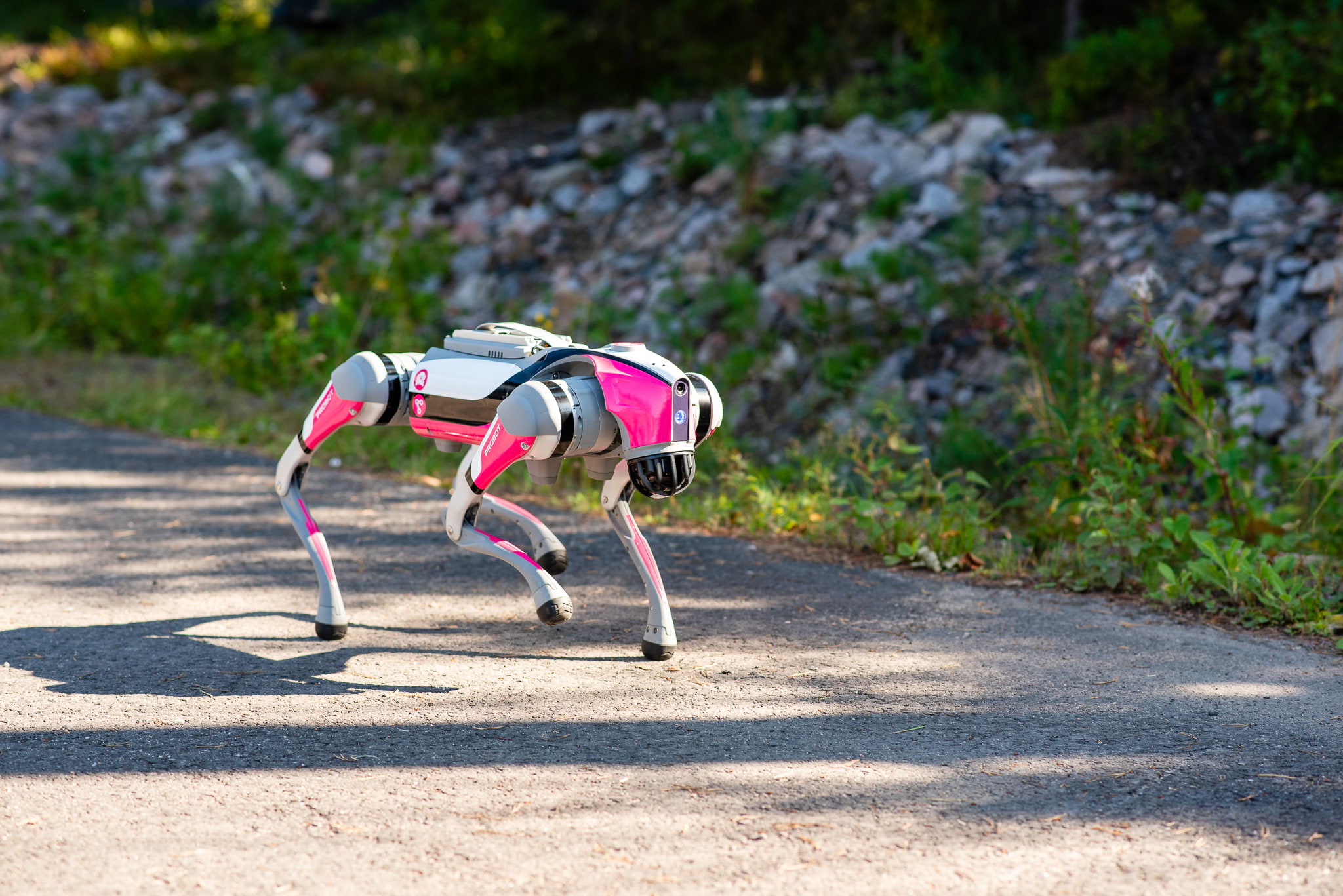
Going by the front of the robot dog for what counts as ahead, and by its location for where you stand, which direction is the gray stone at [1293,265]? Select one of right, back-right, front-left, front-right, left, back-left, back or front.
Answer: left

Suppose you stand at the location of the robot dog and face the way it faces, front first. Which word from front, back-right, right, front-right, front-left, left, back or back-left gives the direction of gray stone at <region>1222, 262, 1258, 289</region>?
left

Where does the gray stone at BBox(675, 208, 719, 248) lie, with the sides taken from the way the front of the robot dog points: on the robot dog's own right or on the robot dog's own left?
on the robot dog's own left

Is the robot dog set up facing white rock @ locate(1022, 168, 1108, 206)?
no

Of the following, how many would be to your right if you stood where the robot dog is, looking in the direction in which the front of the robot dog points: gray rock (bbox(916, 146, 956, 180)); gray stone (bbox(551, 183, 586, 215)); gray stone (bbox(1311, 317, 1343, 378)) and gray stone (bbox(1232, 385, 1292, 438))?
0

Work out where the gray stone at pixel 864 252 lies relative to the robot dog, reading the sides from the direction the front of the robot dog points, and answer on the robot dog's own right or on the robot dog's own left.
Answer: on the robot dog's own left

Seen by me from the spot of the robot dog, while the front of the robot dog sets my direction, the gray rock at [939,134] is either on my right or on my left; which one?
on my left

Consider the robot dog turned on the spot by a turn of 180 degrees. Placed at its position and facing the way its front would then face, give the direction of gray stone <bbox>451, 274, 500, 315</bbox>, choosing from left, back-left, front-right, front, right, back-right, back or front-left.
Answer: front-right

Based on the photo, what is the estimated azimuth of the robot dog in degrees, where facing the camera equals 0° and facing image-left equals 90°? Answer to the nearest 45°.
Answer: approximately 315°

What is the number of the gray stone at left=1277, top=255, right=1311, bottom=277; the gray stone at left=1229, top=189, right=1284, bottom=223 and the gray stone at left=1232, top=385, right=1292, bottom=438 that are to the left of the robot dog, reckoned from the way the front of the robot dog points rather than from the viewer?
3

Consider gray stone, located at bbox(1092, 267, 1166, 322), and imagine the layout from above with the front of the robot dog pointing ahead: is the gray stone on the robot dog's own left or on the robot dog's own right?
on the robot dog's own left

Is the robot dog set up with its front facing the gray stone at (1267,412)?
no

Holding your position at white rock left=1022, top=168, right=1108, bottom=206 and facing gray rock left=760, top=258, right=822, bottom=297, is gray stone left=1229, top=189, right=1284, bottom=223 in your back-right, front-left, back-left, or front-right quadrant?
back-left

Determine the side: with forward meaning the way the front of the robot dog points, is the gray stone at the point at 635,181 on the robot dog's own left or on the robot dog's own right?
on the robot dog's own left

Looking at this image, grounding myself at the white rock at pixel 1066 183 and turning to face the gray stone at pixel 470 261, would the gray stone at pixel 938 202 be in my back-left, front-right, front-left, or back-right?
front-left

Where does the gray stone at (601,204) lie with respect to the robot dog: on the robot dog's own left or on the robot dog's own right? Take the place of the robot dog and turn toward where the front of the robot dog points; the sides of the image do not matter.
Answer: on the robot dog's own left

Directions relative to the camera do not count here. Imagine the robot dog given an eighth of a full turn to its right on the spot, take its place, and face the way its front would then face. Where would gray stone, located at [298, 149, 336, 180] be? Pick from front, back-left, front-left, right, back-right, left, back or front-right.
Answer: back

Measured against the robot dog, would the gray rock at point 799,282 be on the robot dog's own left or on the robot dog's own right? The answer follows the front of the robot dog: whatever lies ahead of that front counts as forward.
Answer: on the robot dog's own left

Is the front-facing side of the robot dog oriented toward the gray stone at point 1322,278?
no
